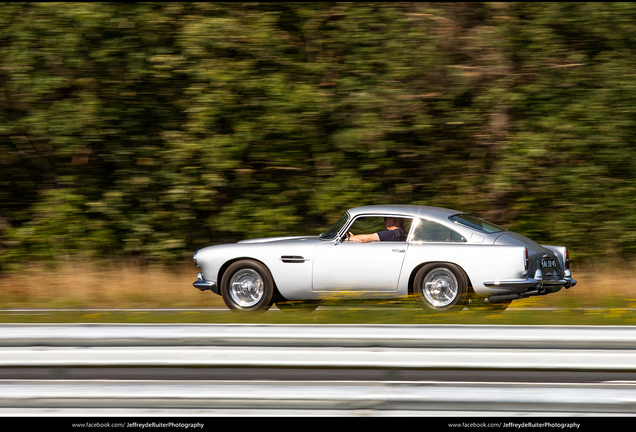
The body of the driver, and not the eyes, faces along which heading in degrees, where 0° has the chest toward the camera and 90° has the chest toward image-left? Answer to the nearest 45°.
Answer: approximately 90°

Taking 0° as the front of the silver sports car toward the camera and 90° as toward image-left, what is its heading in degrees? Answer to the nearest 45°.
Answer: approximately 90°
